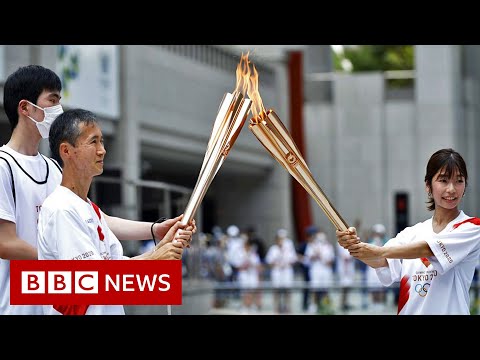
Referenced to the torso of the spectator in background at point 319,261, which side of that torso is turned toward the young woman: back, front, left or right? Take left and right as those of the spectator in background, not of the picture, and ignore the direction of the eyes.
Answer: front

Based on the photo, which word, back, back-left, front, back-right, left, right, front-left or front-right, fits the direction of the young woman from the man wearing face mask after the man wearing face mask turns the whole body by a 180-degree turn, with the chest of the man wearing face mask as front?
back-right

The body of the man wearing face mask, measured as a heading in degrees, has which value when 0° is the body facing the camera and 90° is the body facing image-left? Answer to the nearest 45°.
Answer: approximately 315°

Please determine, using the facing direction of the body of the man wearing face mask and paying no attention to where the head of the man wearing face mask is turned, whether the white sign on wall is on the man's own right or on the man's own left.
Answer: on the man's own left

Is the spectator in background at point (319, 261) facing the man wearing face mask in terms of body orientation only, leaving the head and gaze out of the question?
yes

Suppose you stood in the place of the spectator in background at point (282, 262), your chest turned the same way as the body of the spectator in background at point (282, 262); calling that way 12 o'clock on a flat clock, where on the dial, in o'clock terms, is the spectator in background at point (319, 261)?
the spectator in background at point (319, 261) is roughly at 10 o'clock from the spectator in background at point (282, 262).

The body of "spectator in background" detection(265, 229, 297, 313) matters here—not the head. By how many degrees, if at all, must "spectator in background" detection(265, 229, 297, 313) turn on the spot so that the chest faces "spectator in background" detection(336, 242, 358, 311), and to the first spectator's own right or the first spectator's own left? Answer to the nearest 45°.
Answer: approximately 90° to the first spectator's own left

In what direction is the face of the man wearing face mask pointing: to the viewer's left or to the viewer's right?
to the viewer's right

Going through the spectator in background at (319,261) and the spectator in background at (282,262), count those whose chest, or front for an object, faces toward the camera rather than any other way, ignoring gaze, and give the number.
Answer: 2

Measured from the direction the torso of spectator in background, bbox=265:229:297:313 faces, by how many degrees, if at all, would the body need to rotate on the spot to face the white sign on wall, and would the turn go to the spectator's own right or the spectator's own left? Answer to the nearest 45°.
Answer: approximately 45° to the spectator's own right

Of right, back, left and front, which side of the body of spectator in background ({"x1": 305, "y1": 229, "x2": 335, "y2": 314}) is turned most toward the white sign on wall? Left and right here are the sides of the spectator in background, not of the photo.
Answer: right
